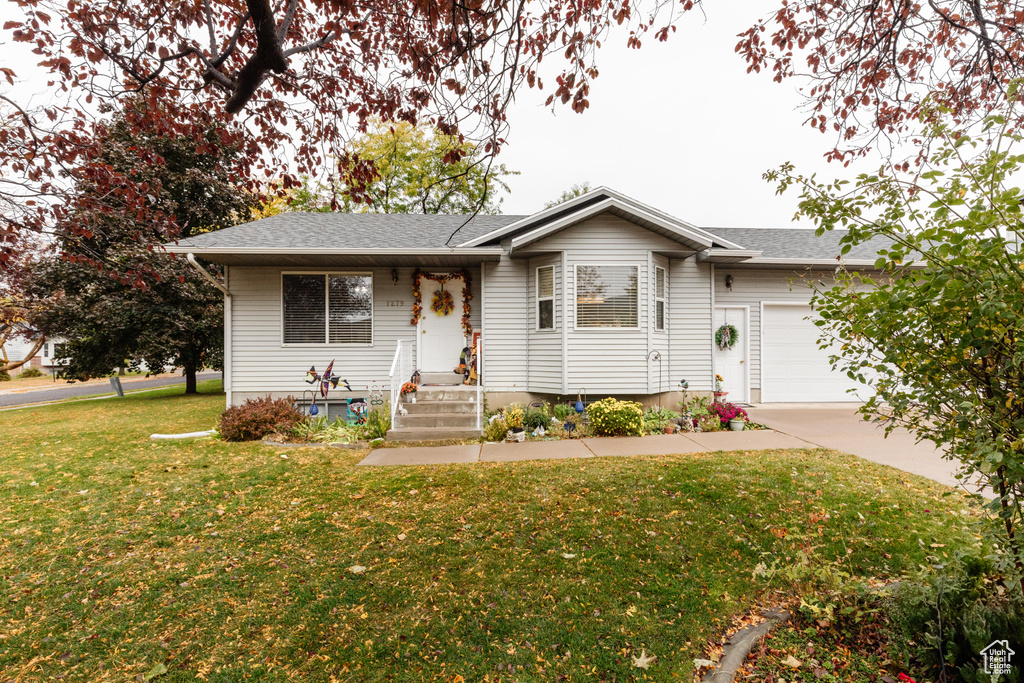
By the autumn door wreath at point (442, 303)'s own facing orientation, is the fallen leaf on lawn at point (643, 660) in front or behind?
in front

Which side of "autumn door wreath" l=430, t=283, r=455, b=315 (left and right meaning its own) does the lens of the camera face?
front

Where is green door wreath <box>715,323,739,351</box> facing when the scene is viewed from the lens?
facing the viewer

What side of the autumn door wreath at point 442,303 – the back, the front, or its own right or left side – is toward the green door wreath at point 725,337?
left

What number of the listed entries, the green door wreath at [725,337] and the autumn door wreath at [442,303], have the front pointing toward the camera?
2

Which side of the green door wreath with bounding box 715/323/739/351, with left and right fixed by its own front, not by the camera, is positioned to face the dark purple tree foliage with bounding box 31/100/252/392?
right

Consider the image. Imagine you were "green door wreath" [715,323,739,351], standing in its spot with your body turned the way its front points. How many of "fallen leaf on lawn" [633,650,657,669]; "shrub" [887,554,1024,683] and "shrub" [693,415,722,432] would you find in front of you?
3

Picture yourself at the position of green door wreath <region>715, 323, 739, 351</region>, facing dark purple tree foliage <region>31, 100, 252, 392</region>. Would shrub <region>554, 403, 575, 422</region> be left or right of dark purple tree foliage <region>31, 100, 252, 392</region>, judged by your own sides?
left

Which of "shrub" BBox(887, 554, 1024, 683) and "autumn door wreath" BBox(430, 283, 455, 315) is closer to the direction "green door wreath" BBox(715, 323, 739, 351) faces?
the shrub

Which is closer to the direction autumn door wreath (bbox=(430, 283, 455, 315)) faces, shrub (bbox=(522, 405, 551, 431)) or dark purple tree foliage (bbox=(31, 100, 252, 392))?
the shrub

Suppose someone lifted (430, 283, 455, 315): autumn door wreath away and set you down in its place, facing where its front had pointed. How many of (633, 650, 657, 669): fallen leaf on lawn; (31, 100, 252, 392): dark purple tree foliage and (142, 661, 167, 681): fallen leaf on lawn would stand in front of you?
2

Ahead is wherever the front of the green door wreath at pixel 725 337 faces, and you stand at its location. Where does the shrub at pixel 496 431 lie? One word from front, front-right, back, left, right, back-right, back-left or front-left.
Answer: front-right

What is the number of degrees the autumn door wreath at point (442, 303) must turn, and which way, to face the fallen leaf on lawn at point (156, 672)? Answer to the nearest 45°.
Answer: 0° — it already faces it

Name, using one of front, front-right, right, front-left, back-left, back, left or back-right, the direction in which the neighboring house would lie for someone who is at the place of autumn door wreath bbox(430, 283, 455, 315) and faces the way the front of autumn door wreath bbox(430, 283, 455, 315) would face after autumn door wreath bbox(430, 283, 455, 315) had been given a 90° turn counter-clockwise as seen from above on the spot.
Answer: back-left

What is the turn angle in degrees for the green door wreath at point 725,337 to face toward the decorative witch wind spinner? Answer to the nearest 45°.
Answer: approximately 45° to its right

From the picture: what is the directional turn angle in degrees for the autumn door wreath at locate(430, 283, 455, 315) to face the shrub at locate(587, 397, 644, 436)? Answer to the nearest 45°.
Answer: approximately 45° to its left
